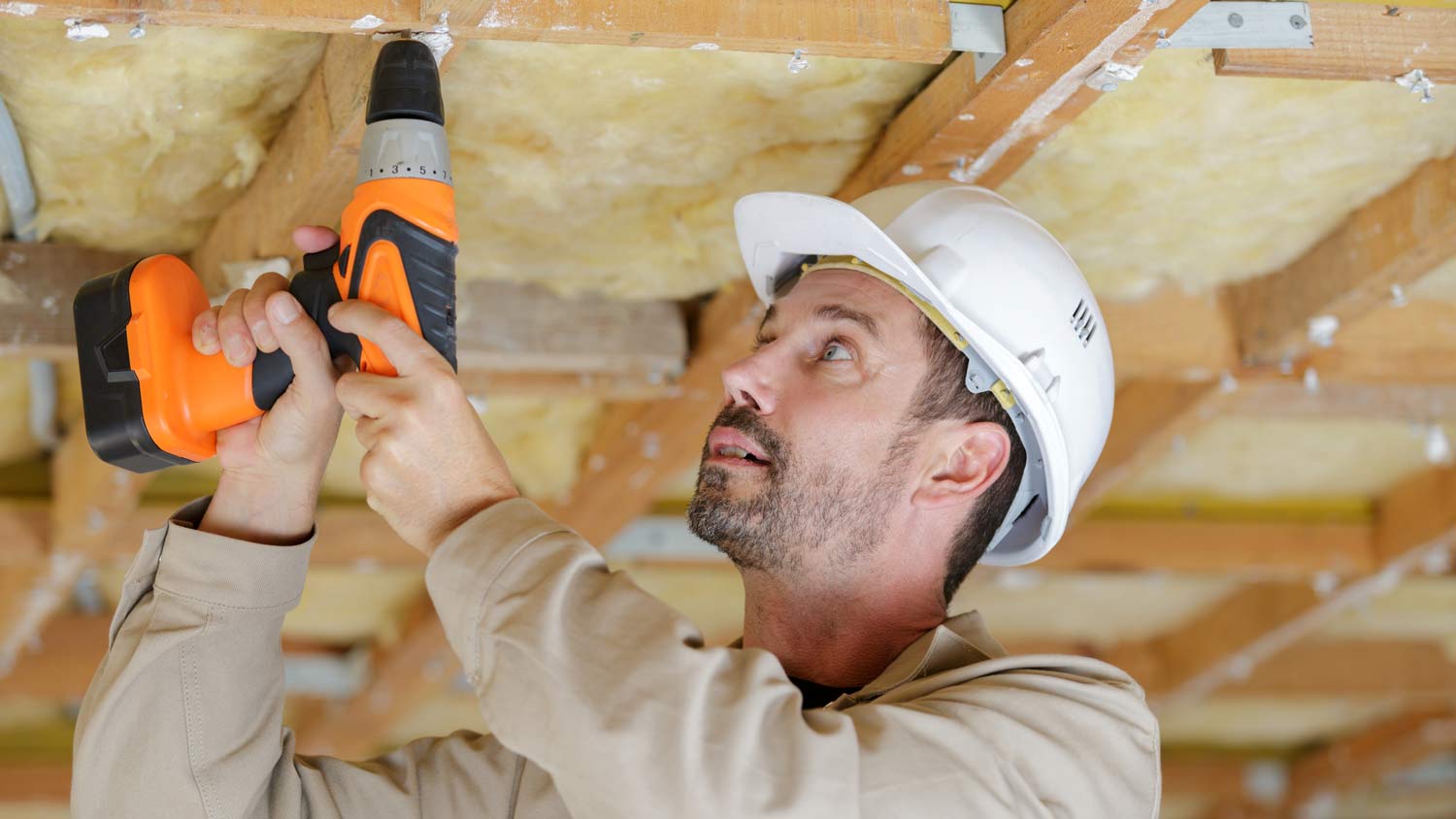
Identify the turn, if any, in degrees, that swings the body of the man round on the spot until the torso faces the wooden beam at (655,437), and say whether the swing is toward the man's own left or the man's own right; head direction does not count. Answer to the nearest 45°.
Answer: approximately 90° to the man's own right

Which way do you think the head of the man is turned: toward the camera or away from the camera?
toward the camera

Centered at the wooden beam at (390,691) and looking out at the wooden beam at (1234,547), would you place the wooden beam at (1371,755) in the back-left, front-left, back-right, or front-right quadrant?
front-left

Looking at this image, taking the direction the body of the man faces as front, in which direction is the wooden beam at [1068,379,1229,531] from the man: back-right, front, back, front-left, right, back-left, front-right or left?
back-right

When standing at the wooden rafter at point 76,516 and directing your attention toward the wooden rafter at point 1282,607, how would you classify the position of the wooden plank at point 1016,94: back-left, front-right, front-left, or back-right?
front-right

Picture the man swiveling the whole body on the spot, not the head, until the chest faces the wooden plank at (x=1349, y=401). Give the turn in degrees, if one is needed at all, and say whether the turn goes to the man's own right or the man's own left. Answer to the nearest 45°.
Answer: approximately 135° to the man's own right

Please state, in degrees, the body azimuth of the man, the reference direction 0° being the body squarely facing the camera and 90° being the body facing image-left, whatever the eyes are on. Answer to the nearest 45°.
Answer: approximately 90°
